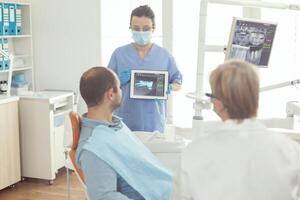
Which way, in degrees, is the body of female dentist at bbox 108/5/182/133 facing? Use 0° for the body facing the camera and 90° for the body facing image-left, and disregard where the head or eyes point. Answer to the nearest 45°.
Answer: approximately 0°

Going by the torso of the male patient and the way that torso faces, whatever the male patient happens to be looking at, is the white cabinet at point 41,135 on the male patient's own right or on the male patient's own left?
on the male patient's own left

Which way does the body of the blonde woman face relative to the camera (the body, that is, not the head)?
away from the camera

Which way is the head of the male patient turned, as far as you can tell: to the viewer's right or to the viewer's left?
to the viewer's right

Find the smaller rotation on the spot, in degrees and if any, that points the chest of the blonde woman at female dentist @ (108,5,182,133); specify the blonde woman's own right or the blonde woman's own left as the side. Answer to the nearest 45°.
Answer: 0° — they already face them
